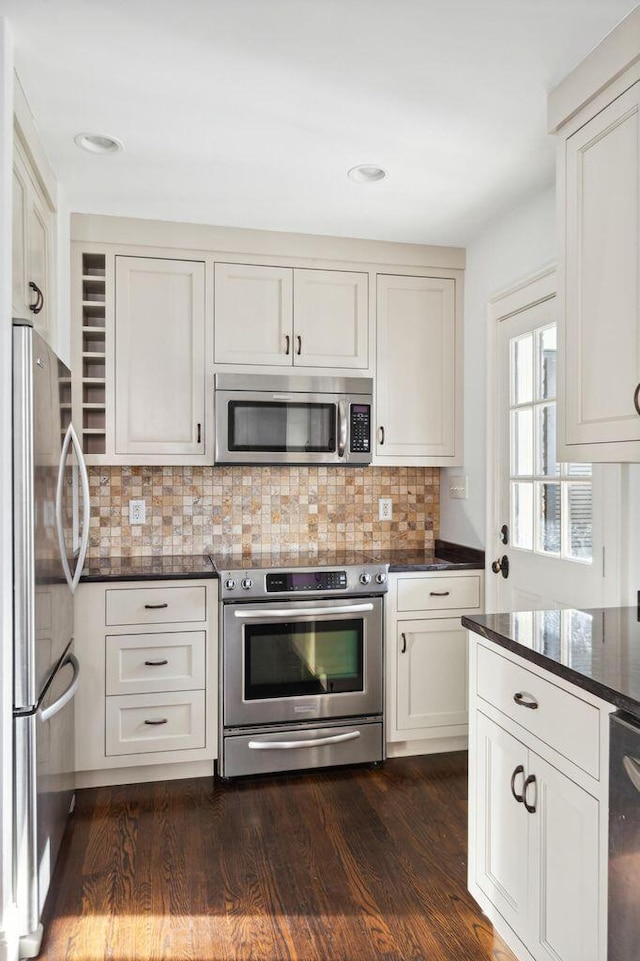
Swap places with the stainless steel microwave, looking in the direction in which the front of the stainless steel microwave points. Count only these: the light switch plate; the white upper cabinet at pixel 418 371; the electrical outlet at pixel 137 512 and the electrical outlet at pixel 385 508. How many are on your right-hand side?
1

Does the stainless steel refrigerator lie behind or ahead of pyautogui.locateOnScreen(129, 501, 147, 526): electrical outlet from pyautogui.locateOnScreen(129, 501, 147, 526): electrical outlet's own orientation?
ahead

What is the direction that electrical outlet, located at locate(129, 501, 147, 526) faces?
toward the camera

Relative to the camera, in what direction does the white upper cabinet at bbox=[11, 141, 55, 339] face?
facing to the right of the viewer

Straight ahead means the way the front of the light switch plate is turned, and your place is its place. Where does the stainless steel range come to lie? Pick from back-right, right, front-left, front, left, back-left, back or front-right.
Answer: front

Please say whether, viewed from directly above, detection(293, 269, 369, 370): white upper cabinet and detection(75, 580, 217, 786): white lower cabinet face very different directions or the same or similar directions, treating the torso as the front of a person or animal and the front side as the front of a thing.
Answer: same or similar directions

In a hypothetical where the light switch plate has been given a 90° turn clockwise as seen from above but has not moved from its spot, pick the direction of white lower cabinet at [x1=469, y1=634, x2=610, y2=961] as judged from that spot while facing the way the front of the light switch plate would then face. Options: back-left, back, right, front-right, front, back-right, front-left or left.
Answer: back-left

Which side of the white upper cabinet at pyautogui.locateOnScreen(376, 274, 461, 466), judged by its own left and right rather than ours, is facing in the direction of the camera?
front

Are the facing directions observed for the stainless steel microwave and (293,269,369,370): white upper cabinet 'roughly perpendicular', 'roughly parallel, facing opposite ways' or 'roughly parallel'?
roughly parallel

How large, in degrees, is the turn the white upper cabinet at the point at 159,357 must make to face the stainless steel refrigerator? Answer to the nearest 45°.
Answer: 0° — it already faces it

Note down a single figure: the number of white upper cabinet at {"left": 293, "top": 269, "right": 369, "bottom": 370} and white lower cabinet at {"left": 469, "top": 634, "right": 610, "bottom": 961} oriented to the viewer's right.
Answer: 0

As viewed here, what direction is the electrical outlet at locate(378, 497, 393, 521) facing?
toward the camera

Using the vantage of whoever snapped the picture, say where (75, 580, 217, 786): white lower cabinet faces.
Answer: facing the viewer
